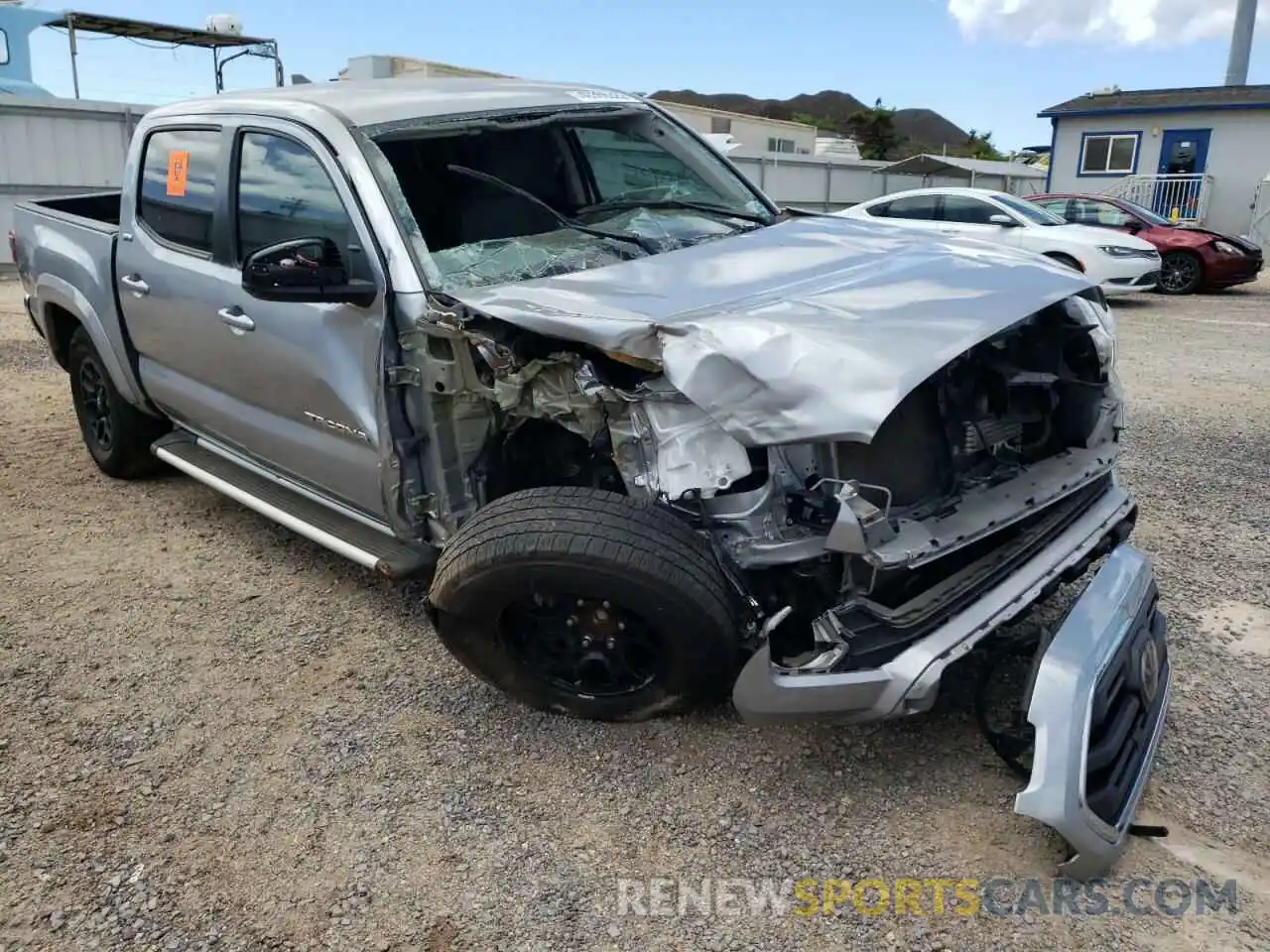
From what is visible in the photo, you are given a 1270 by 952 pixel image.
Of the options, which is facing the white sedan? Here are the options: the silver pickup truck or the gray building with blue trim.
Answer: the gray building with blue trim

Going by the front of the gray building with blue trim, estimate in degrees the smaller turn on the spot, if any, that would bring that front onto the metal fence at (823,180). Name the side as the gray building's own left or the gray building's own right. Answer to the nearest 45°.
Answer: approximately 45° to the gray building's own right

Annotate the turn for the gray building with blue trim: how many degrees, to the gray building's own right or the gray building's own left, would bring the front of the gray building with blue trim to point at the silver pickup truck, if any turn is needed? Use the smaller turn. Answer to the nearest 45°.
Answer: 0° — it already faces it

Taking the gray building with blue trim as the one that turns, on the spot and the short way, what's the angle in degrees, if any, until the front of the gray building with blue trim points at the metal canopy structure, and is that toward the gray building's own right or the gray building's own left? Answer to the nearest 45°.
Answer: approximately 45° to the gray building's own right

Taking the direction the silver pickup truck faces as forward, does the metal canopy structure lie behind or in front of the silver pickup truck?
behind

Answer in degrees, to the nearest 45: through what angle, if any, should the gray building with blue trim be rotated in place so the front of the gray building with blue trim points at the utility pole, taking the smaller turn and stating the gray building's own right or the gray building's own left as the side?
approximately 180°

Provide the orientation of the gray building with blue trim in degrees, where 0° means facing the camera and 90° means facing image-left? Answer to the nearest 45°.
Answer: approximately 0°

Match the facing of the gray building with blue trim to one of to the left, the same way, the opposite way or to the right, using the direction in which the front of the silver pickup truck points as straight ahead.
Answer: to the right

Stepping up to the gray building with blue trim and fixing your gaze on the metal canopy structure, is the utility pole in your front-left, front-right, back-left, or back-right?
back-right

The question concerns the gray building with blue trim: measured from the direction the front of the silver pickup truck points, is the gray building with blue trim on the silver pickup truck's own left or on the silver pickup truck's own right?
on the silver pickup truck's own left
